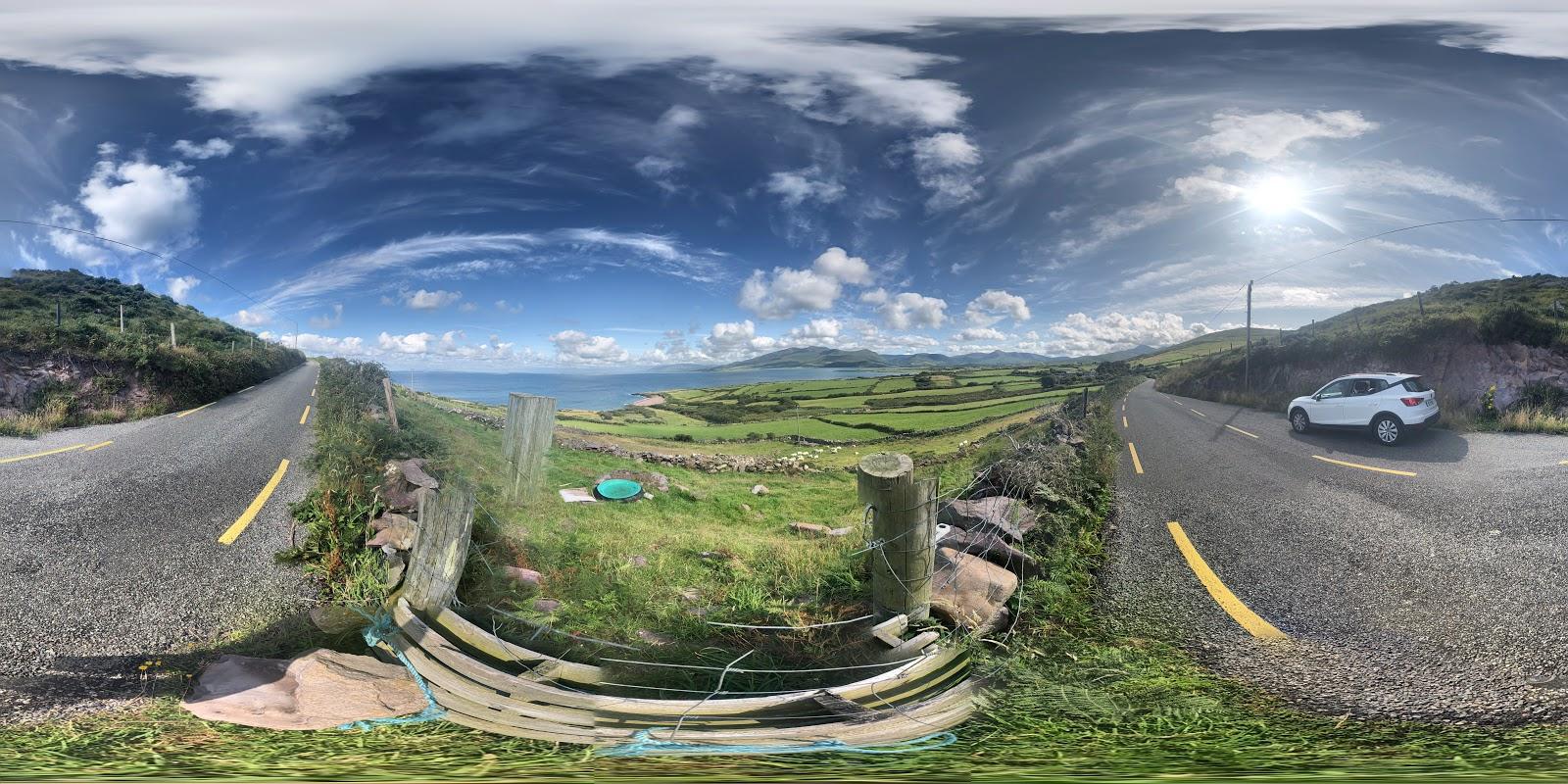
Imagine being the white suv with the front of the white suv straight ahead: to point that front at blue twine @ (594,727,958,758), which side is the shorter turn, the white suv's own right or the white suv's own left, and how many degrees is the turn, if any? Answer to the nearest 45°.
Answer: approximately 90° to the white suv's own left

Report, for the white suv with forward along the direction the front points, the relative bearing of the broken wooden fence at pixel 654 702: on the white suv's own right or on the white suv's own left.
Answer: on the white suv's own left

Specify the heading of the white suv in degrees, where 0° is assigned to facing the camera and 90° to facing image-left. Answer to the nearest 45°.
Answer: approximately 135°
